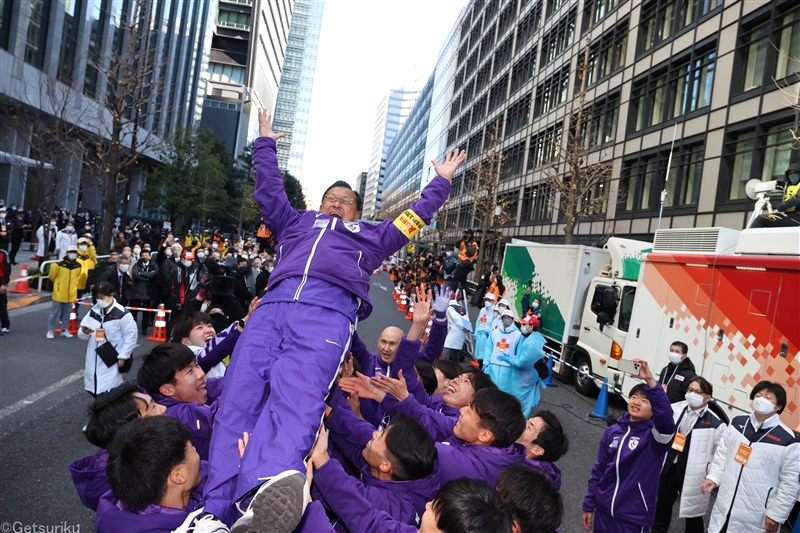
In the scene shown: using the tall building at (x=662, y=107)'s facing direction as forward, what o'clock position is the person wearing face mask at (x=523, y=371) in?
The person wearing face mask is roughly at 11 o'clock from the tall building.

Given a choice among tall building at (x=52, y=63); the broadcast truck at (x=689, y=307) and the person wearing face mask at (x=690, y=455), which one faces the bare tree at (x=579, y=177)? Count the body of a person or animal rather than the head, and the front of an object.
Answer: the tall building

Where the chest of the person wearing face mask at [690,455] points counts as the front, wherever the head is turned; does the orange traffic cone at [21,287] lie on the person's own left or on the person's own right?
on the person's own right

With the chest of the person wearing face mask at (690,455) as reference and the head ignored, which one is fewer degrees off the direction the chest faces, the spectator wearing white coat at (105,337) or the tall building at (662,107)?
the spectator wearing white coat

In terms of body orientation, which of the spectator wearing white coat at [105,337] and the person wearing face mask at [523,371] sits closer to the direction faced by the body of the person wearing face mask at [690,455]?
the spectator wearing white coat

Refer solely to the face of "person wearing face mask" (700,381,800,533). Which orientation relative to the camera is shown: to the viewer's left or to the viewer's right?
to the viewer's left

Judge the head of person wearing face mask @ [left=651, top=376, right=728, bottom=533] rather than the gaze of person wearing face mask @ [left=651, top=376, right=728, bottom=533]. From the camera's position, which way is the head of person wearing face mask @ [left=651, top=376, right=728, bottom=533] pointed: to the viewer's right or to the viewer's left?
to the viewer's left

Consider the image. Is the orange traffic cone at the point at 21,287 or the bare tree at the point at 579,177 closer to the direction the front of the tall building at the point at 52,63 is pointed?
the bare tree

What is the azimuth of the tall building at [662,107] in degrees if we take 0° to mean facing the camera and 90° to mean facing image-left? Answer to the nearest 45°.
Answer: approximately 45°
